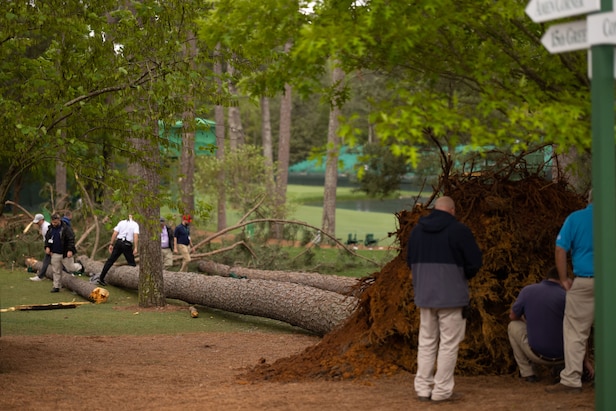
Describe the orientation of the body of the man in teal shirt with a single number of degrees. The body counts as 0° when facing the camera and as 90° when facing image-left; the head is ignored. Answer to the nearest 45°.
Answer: approximately 135°

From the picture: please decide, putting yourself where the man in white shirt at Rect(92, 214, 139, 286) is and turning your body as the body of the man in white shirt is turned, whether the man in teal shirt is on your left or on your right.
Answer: on your right

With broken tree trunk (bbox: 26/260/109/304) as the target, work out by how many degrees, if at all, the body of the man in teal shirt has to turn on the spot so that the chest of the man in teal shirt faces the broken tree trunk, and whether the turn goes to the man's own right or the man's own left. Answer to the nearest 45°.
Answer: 0° — they already face it

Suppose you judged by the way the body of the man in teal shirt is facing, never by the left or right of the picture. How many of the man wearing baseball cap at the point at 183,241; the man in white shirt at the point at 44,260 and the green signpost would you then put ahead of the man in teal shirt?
2

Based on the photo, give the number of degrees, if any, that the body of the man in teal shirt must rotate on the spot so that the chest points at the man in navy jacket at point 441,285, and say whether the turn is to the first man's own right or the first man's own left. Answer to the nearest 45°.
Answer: approximately 45° to the first man's own left
